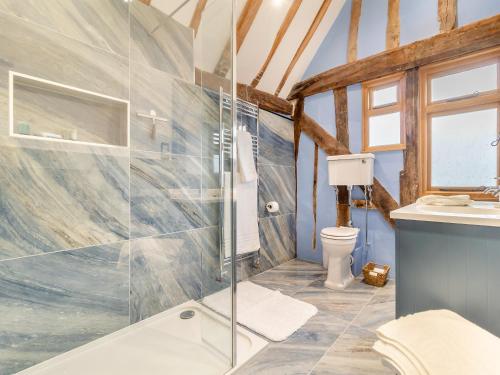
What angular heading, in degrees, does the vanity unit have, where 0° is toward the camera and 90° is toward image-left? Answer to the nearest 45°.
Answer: approximately 0°

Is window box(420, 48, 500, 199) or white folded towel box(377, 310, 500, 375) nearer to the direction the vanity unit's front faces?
the white folded towel

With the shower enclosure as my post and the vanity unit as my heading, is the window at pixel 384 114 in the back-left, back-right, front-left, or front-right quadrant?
front-left

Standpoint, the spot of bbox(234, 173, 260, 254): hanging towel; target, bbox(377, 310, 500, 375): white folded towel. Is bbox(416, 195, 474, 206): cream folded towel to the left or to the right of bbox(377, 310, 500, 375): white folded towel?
left

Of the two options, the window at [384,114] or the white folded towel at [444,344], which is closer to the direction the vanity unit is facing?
the white folded towel

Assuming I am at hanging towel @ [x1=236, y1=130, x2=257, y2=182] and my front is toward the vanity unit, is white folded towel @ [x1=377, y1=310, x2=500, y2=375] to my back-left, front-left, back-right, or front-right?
front-right

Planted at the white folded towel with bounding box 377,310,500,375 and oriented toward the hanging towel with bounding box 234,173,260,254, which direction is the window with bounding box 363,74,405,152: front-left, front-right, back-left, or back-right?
front-right

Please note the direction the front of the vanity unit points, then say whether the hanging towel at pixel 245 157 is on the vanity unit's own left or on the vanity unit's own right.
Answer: on the vanity unit's own right

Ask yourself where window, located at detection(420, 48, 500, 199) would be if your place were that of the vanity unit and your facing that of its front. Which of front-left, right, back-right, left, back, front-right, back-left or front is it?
back

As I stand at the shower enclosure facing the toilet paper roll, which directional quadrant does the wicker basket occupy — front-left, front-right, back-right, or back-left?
front-right
